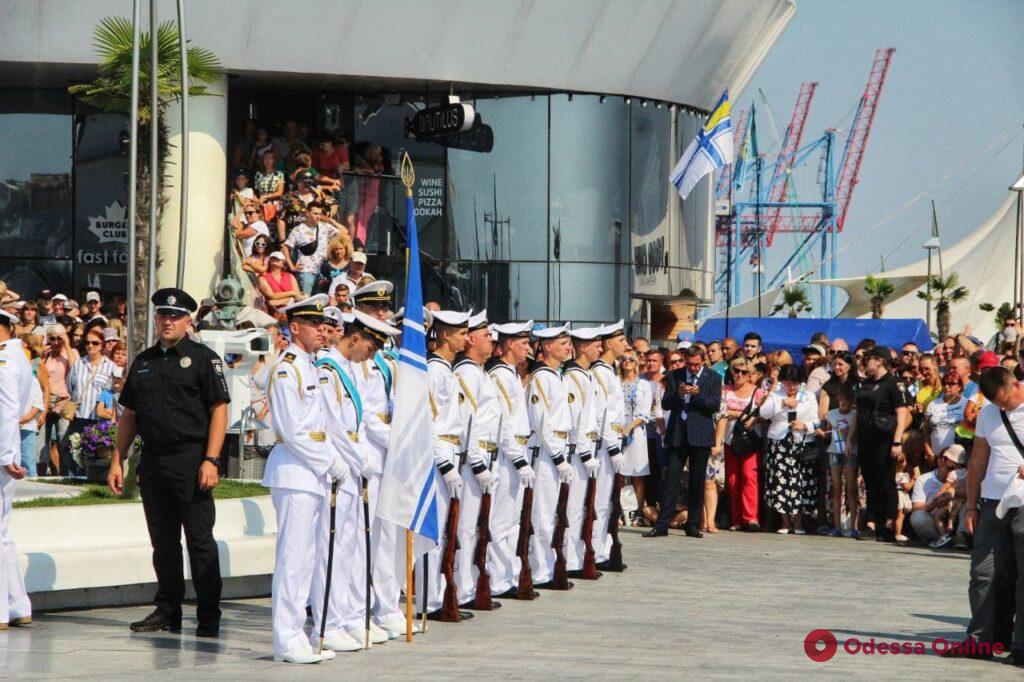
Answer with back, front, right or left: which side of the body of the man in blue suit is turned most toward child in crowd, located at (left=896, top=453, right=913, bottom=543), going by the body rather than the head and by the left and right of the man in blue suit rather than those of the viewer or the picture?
left

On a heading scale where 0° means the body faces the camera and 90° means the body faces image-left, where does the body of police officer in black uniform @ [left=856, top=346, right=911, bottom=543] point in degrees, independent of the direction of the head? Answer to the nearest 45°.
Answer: approximately 45°

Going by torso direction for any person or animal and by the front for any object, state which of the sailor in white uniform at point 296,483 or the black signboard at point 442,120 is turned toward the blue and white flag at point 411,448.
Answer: the black signboard

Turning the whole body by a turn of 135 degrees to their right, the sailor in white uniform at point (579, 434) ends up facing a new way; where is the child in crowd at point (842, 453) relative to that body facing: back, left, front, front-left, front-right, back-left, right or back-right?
back-right

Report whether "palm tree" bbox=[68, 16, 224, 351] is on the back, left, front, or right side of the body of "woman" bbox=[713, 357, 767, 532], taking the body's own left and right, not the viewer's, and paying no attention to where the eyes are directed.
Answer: right

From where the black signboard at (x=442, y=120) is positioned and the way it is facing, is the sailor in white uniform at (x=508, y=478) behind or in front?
in front

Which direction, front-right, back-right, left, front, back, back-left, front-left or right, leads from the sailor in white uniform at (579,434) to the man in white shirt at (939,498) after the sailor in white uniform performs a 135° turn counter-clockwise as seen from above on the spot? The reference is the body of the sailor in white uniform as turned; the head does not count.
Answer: front-right

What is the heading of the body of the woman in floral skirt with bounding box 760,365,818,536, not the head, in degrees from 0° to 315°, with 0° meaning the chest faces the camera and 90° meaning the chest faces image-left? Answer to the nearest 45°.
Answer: approximately 0°

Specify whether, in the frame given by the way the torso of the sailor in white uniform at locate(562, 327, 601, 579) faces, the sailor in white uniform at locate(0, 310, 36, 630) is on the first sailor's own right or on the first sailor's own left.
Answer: on the first sailor's own right
